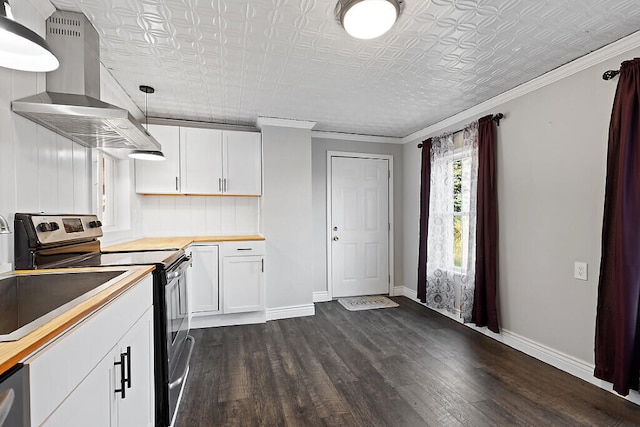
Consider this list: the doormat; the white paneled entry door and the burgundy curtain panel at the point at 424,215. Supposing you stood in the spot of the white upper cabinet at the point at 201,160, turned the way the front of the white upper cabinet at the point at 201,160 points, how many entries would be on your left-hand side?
3

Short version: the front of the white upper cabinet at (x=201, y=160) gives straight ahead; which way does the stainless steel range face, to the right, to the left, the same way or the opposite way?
to the left

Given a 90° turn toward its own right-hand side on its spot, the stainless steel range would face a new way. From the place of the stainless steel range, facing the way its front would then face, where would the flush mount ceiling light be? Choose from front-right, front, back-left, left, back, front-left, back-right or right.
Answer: front-left

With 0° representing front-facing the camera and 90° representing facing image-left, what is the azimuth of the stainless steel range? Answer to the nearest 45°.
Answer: approximately 270°

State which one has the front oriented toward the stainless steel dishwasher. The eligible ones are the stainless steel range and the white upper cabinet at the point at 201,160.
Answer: the white upper cabinet

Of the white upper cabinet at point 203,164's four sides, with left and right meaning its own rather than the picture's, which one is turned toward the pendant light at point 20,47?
front

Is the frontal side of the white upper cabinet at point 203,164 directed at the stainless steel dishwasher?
yes

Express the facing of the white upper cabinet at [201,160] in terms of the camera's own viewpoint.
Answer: facing the viewer

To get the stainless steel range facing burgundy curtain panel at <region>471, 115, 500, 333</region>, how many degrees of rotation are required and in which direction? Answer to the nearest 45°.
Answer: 0° — it already faces it

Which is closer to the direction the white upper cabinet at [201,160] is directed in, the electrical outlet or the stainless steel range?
the stainless steel range

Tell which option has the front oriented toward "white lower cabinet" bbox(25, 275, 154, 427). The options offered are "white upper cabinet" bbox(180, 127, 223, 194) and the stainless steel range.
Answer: the white upper cabinet

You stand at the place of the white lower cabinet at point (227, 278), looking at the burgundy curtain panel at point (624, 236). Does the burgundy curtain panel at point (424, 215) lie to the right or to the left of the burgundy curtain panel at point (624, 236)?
left

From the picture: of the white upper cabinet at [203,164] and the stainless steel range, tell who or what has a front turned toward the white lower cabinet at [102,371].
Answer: the white upper cabinet

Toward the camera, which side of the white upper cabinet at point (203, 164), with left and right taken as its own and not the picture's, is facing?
front

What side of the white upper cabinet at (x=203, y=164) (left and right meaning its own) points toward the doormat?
left

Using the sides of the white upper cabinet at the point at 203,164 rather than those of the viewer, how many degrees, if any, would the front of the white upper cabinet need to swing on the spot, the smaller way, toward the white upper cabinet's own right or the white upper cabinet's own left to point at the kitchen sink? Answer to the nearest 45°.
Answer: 0° — it already faces it

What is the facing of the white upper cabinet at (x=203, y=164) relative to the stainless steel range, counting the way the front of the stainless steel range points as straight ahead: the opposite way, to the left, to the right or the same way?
to the right

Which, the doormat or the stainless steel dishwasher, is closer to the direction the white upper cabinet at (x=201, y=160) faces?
the stainless steel dishwasher
